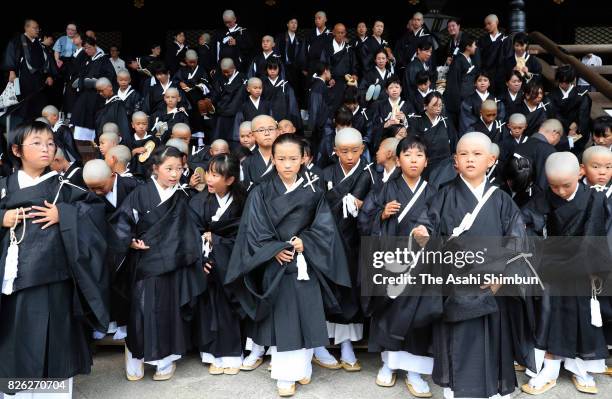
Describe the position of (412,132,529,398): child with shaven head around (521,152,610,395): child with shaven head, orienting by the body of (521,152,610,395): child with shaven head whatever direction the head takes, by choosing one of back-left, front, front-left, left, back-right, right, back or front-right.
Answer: front-right

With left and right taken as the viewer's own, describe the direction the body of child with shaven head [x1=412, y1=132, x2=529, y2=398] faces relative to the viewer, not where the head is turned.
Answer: facing the viewer

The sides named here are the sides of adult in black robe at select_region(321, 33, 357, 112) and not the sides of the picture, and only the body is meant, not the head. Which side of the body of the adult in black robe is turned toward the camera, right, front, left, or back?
front

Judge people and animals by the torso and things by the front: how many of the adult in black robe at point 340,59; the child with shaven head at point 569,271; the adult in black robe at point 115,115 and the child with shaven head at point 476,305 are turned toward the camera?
3

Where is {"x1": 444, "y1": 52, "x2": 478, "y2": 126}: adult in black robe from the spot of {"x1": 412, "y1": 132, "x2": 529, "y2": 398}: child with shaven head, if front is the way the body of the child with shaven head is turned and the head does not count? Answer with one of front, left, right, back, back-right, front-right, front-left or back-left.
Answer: back

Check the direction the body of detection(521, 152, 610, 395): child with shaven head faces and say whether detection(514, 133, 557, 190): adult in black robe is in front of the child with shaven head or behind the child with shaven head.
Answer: behind

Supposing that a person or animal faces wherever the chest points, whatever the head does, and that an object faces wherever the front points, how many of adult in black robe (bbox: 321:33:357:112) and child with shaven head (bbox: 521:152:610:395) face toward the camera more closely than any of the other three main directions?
2

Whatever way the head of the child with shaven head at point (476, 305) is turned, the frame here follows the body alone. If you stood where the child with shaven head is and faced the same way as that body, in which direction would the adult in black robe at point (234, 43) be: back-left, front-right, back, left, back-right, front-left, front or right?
back-right

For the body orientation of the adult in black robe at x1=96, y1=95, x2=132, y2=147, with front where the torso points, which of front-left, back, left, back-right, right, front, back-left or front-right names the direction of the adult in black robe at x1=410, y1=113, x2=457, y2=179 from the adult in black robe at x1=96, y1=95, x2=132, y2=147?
front-left

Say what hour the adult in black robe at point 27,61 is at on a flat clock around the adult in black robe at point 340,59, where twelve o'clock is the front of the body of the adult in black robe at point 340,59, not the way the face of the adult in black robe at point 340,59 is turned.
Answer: the adult in black robe at point 27,61 is roughly at 3 o'clock from the adult in black robe at point 340,59.
